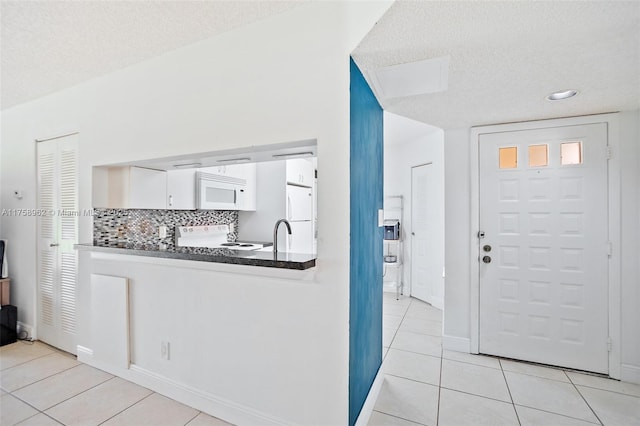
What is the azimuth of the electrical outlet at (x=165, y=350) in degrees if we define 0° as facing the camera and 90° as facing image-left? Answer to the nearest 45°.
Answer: approximately 45°

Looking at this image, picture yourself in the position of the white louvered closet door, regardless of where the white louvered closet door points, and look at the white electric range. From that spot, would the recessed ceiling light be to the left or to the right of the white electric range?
right

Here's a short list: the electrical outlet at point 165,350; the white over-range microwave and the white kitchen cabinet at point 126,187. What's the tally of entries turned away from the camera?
0

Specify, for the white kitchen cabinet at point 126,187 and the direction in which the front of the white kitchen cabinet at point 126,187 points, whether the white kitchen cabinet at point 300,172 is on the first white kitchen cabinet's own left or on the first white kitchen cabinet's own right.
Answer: on the first white kitchen cabinet's own left

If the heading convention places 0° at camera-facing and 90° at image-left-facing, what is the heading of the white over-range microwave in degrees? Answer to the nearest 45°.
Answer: approximately 315°

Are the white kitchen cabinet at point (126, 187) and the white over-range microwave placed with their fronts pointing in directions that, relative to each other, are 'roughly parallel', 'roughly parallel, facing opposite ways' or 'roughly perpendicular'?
roughly parallel

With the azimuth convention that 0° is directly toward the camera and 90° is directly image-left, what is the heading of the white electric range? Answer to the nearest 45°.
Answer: approximately 315°

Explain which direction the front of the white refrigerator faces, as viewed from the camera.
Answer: facing the viewer and to the right of the viewer

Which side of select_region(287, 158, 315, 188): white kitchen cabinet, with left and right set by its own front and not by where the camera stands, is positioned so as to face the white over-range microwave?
right

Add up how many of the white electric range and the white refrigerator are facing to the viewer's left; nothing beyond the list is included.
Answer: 0
